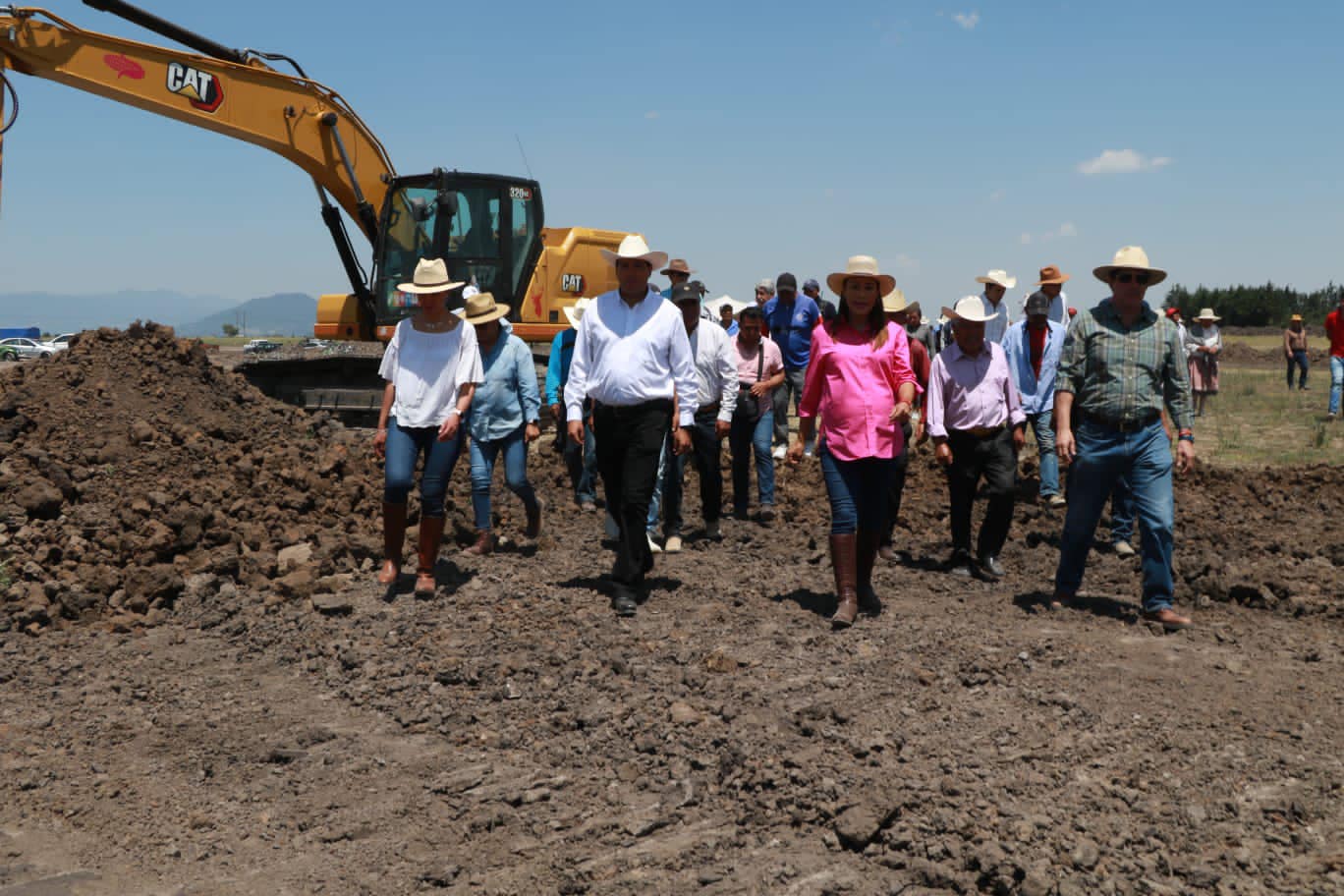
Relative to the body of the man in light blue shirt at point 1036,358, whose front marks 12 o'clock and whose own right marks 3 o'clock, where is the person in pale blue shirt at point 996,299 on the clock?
The person in pale blue shirt is roughly at 5 o'clock from the man in light blue shirt.

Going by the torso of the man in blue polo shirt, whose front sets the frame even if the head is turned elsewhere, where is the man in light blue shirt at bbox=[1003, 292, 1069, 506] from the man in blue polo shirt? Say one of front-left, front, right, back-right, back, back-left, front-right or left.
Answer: front-left

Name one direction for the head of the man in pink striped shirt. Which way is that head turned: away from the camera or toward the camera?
toward the camera

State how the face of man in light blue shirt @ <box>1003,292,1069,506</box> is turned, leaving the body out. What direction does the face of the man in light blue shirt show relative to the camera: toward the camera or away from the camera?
toward the camera

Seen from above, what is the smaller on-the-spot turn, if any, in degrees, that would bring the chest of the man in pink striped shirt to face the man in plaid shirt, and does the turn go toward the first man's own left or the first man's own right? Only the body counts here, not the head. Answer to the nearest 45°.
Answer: approximately 45° to the first man's own left

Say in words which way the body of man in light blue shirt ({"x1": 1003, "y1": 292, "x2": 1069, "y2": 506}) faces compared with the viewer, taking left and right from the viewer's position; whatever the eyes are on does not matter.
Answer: facing the viewer

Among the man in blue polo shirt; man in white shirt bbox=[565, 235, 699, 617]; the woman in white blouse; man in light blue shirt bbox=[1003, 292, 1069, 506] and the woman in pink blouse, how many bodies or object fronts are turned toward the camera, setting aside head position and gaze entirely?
5

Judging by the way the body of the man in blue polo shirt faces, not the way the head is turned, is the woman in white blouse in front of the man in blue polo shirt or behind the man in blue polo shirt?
in front

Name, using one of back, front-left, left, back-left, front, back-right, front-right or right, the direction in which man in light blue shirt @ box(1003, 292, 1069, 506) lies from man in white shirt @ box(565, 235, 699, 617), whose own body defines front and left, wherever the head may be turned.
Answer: back-left

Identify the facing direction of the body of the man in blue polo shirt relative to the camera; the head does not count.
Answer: toward the camera

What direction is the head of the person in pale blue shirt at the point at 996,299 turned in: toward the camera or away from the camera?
toward the camera

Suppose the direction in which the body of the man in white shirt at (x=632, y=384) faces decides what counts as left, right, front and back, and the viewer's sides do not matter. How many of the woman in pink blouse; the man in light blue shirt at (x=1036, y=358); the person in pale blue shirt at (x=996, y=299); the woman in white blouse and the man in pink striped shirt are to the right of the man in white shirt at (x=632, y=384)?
1

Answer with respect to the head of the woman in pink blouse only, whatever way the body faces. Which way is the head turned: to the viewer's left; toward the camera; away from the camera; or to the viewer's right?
toward the camera

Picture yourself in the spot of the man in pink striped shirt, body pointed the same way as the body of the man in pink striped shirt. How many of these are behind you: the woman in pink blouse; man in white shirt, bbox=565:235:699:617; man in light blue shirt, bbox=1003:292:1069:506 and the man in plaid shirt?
1

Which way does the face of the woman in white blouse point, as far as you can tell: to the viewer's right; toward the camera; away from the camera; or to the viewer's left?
toward the camera

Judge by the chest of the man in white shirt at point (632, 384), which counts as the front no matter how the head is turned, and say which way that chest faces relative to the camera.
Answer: toward the camera

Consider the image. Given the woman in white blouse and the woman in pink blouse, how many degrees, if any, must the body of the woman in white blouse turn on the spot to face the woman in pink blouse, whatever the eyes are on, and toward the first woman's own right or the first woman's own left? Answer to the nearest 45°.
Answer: approximately 45° to the first woman's own left
